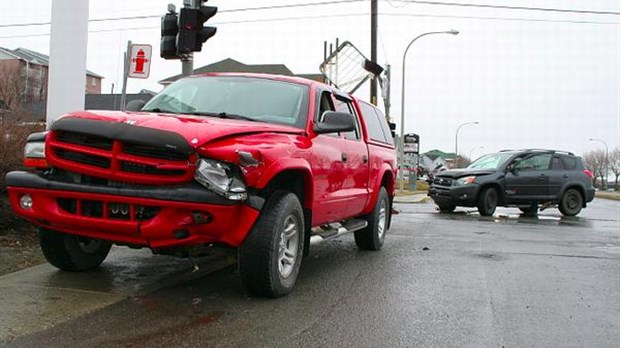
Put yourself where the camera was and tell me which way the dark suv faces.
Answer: facing the viewer and to the left of the viewer

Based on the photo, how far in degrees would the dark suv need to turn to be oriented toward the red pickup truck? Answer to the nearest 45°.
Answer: approximately 45° to its left

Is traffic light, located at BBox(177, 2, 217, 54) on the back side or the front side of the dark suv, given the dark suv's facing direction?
on the front side

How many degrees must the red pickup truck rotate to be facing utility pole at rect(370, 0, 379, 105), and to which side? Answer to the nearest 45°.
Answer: approximately 135° to its right

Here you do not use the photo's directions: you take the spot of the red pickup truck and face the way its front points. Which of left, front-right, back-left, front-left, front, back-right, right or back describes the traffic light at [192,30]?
back-right

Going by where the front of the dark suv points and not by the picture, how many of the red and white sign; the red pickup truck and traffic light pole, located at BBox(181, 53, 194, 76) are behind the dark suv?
0

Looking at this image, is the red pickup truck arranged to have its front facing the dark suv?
no

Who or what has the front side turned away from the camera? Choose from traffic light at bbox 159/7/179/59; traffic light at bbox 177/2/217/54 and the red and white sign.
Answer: traffic light at bbox 159/7/179/59

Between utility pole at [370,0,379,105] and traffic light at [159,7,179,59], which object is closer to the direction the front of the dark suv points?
the traffic light

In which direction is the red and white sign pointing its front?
toward the camera

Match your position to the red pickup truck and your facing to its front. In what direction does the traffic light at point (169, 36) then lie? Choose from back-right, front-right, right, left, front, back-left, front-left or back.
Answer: back-right

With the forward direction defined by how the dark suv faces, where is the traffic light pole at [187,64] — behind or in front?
in front
